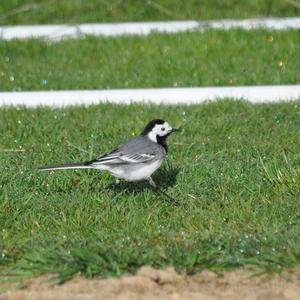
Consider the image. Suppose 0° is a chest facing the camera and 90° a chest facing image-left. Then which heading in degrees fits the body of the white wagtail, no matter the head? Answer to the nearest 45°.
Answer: approximately 270°
